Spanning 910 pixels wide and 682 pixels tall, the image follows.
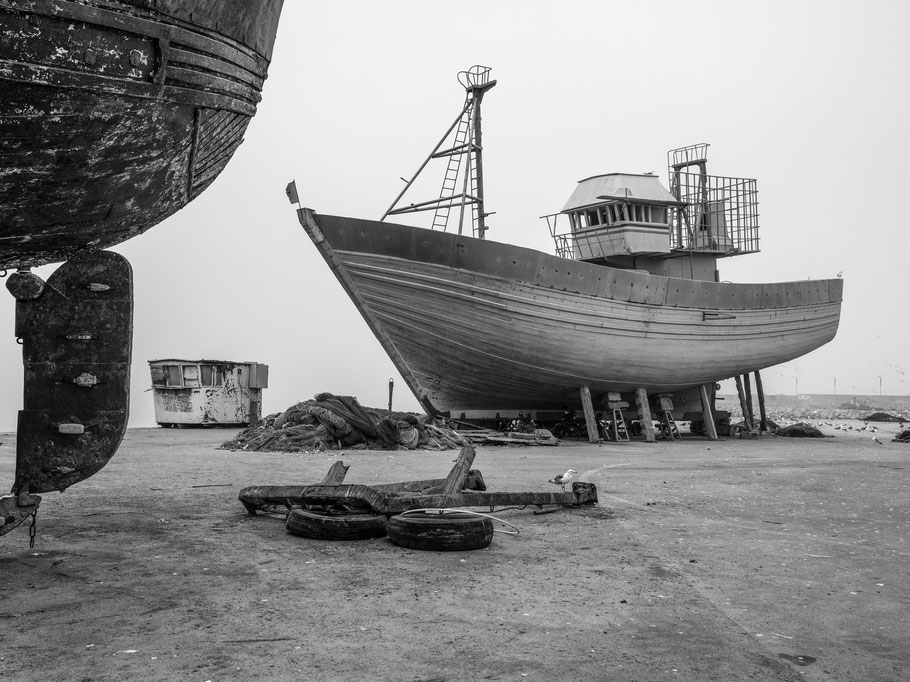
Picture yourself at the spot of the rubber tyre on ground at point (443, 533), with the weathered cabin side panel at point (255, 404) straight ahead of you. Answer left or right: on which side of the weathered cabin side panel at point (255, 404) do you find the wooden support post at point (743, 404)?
right

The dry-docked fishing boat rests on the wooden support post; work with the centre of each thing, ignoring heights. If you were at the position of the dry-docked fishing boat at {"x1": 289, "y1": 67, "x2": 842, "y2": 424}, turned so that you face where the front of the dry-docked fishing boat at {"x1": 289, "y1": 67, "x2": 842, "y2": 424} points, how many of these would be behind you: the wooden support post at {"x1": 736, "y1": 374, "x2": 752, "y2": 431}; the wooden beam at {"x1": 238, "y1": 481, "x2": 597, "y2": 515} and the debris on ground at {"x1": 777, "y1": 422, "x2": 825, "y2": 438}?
2

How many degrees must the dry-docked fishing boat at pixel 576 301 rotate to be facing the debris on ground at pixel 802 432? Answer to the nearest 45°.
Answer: approximately 180°

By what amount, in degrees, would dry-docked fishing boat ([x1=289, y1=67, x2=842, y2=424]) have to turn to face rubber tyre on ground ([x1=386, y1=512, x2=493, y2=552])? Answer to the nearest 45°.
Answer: approximately 45° to its left

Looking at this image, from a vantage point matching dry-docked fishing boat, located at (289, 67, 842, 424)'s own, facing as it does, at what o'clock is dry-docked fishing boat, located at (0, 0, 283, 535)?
dry-docked fishing boat, located at (0, 0, 283, 535) is roughly at 11 o'clock from dry-docked fishing boat, located at (289, 67, 842, 424).

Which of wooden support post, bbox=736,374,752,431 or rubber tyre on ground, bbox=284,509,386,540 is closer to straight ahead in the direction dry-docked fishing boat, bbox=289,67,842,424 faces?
the rubber tyre on ground

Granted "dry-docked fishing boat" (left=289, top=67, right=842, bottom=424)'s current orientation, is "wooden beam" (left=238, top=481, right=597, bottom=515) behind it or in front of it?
in front

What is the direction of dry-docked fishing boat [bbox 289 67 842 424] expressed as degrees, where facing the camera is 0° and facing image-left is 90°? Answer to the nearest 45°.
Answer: approximately 45°

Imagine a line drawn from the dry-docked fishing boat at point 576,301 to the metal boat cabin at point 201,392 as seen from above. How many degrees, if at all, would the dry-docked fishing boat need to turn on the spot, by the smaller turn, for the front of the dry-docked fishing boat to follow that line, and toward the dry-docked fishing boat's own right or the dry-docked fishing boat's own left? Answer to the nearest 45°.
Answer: approximately 45° to the dry-docked fishing boat's own right

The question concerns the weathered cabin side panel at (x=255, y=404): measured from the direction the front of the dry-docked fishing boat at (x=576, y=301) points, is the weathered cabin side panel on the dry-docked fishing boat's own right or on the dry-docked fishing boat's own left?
on the dry-docked fishing boat's own right

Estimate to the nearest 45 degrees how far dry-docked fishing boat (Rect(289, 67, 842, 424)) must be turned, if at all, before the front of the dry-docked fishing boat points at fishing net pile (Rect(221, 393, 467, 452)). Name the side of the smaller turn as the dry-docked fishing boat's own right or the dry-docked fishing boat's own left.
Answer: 0° — it already faces it

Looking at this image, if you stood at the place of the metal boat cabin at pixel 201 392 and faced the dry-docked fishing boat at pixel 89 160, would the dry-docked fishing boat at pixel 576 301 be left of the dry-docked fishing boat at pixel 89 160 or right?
left
